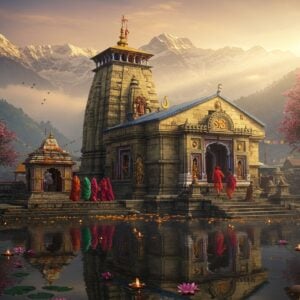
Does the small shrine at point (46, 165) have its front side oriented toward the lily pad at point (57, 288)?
yes

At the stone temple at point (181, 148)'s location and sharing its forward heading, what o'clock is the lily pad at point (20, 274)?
The lily pad is roughly at 2 o'clock from the stone temple.

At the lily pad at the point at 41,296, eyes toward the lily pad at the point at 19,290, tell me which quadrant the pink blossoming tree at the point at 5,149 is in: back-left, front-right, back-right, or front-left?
front-right

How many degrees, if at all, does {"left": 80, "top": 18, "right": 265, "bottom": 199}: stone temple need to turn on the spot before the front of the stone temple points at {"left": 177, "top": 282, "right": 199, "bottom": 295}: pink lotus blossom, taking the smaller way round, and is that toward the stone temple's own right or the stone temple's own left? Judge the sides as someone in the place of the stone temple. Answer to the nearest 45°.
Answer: approximately 45° to the stone temple's own right

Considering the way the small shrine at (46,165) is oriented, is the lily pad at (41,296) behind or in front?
in front

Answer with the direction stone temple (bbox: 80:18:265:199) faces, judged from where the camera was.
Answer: facing the viewer and to the right of the viewer

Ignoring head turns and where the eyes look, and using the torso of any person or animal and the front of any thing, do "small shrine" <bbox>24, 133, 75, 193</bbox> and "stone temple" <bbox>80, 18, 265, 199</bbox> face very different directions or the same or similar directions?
same or similar directions

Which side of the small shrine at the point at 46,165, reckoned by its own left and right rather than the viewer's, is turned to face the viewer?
front

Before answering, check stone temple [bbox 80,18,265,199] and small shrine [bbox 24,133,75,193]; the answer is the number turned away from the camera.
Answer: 0

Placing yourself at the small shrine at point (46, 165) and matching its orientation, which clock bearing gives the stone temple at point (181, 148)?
The stone temple is roughly at 9 o'clock from the small shrine.

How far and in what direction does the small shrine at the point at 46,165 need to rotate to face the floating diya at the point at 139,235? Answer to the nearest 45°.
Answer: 0° — it already faces it

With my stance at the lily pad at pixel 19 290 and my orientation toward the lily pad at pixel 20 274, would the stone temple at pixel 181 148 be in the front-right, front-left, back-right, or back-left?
front-right

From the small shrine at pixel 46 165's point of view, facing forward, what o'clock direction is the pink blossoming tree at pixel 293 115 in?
The pink blossoming tree is roughly at 9 o'clock from the small shrine.

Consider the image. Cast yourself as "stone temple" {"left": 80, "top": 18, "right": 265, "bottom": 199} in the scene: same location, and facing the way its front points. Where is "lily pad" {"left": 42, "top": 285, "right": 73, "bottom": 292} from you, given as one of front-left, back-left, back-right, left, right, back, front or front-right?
front-right

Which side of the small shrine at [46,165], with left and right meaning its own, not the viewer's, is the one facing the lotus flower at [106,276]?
front

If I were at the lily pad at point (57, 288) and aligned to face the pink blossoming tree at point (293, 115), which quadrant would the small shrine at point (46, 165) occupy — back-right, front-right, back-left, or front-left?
front-left

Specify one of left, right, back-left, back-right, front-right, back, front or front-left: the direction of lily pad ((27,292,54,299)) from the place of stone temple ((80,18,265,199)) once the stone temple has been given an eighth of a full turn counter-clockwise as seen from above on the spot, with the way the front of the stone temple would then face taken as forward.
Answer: right
